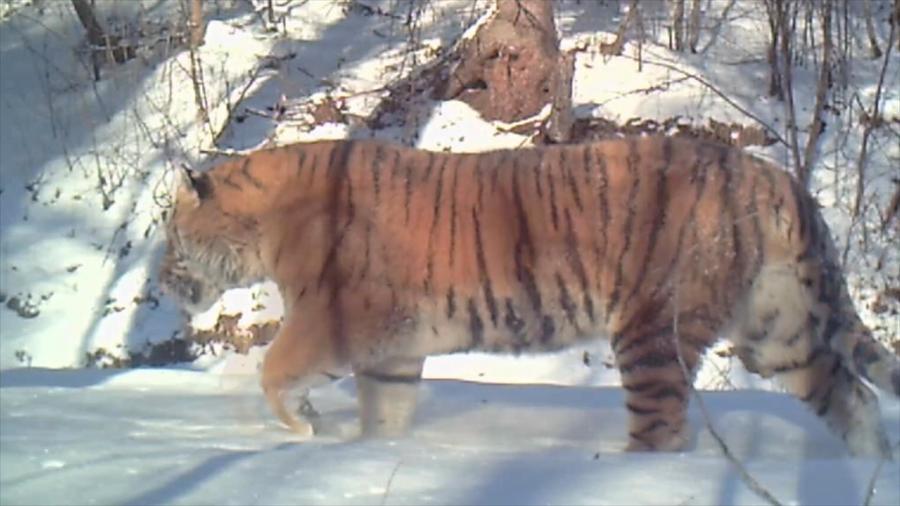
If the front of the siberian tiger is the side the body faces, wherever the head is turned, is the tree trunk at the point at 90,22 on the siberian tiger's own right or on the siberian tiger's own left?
on the siberian tiger's own right

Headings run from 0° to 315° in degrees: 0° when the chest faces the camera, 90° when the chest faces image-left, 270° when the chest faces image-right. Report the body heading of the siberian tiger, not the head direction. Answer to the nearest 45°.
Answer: approximately 90°

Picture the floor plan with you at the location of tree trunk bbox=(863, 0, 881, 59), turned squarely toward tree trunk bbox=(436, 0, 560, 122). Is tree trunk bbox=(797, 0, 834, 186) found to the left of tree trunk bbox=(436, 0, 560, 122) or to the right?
left

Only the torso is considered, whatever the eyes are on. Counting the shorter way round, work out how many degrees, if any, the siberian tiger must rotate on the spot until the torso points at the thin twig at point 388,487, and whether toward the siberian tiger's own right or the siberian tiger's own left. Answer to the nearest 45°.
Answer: approximately 90° to the siberian tiger's own left

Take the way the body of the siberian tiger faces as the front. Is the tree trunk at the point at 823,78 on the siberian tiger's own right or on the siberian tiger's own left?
on the siberian tiger's own right

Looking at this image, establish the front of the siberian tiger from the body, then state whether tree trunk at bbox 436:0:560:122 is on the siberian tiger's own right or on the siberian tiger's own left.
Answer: on the siberian tiger's own right

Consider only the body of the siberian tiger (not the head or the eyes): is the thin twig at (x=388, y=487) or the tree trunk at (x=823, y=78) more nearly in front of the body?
the thin twig

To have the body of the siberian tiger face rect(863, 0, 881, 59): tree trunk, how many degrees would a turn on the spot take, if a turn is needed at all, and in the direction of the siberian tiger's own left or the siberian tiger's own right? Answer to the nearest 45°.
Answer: approximately 90° to the siberian tiger's own right
